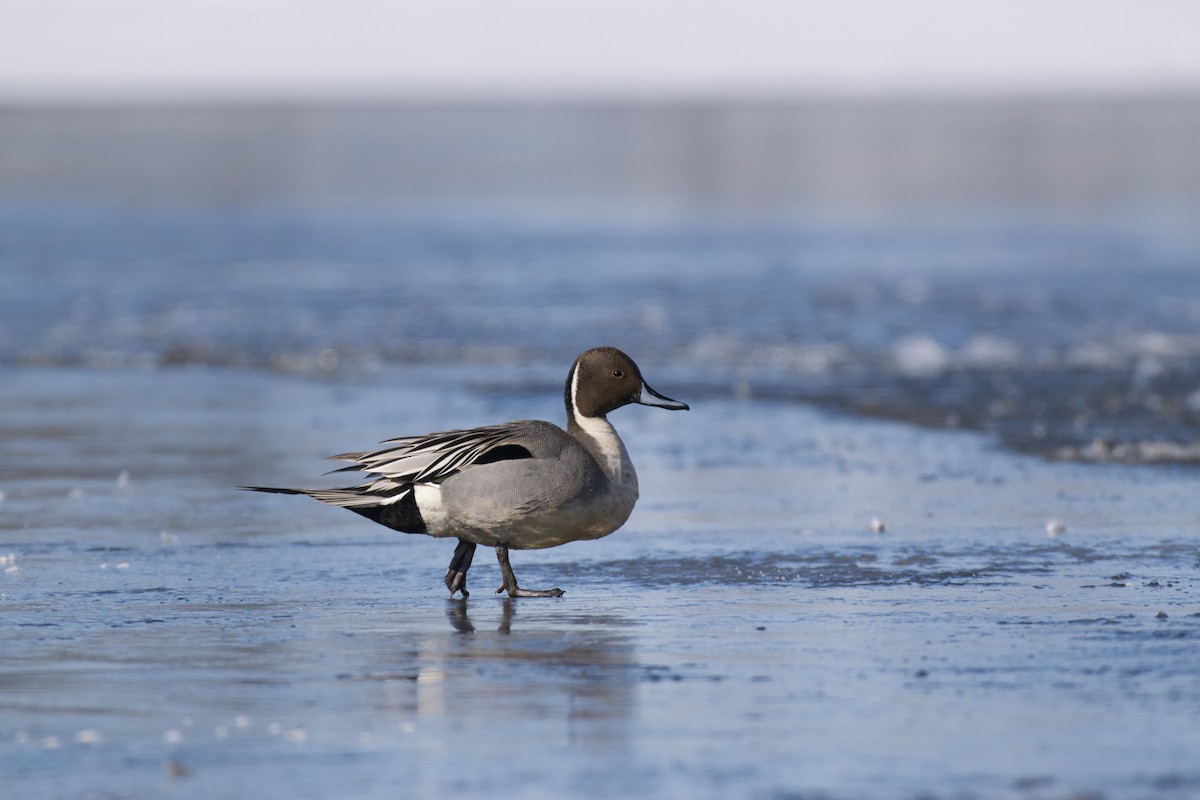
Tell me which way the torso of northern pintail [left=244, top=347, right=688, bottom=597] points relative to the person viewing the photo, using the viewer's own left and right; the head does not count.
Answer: facing to the right of the viewer
